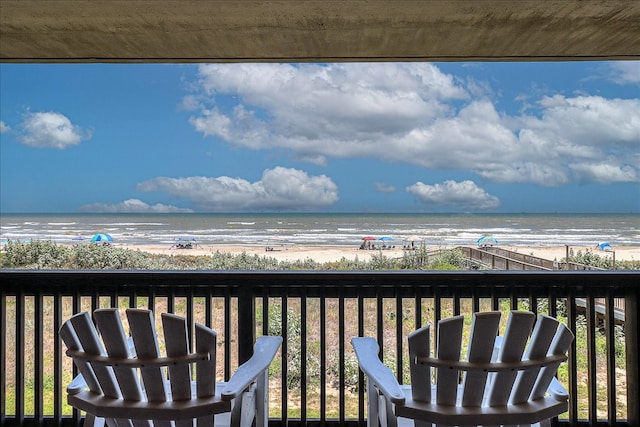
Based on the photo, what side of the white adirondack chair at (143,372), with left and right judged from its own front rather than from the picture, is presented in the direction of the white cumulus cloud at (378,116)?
front

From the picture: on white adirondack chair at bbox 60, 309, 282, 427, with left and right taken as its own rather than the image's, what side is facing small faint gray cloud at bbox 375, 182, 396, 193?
front

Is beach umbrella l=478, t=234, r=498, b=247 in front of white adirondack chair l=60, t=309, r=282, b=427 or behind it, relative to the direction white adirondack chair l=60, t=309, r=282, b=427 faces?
in front

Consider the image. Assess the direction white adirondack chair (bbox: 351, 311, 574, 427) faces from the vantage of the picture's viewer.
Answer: facing away from the viewer and to the left of the viewer

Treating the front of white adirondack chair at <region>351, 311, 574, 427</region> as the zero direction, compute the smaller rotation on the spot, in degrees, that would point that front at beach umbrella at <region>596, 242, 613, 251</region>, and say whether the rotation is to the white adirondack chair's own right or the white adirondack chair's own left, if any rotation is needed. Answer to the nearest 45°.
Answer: approximately 45° to the white adirondack chair's own right

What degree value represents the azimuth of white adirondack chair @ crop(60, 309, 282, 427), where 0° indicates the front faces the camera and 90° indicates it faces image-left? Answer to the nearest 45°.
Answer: approximately 225°

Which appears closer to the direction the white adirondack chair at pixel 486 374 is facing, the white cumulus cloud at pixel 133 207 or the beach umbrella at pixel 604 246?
the white cumulus cloud

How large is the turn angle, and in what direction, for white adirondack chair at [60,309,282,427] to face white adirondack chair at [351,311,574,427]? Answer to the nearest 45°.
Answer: approximately 45° to its right

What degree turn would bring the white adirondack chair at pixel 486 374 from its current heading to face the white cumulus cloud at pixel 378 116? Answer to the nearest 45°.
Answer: approximately 45° to its right

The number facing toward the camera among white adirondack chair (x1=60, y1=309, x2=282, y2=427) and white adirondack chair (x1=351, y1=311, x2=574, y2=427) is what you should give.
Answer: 0

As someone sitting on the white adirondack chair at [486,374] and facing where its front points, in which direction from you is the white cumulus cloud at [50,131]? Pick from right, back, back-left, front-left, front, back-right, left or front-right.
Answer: front

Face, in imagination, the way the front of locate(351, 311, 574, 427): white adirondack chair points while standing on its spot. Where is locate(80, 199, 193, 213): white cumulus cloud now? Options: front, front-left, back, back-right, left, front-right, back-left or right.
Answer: front

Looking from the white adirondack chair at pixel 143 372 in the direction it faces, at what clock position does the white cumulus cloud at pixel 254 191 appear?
The white cumulus cloud is roughly at 11 o'clock from the white adirondack chair.

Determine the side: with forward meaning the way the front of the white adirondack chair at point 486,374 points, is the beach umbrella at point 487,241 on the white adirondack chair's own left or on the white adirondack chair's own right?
on the white adirondack chair's own right

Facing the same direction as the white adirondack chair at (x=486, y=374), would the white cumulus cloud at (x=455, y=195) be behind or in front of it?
in front
